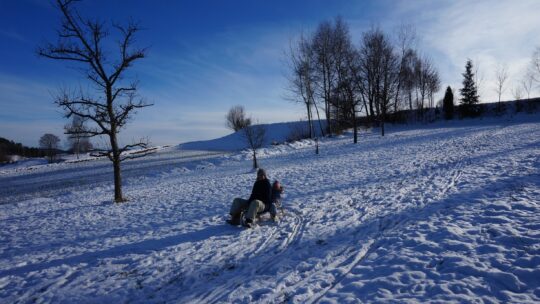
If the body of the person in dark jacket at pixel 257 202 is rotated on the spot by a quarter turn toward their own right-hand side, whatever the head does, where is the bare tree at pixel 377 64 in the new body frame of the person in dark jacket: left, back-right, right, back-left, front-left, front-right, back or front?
right

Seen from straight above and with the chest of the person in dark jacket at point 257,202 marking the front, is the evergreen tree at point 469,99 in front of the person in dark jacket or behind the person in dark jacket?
behind

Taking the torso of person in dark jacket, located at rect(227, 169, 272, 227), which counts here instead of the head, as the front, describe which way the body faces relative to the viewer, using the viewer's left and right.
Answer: facing the viewer and to the left of the viewer
